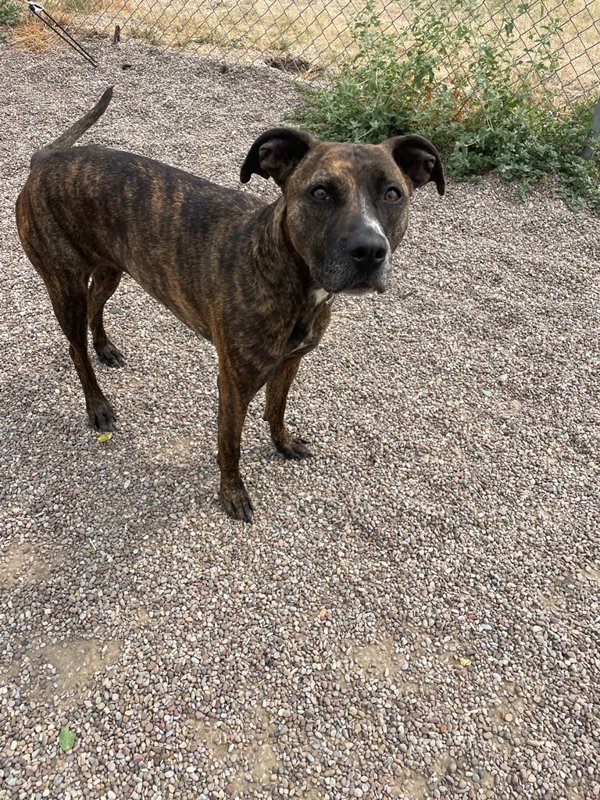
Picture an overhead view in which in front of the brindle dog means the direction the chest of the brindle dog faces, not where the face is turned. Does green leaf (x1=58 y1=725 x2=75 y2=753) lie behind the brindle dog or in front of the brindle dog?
in front

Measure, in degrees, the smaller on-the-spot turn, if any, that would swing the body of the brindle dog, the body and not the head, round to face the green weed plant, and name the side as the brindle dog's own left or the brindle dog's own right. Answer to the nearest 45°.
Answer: approximately 135° to the brindle dog's own left

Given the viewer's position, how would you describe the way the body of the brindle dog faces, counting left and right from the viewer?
facing the viewer and to the right of the viewer

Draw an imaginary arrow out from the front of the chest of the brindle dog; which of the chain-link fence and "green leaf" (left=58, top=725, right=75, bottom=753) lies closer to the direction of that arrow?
the green leaf

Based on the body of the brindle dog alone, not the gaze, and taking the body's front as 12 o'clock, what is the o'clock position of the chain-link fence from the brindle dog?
The chain-link fence is roughly at 7 o'clock from the brindle dog.

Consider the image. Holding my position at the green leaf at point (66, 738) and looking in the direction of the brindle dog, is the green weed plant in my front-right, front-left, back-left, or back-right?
front-right
